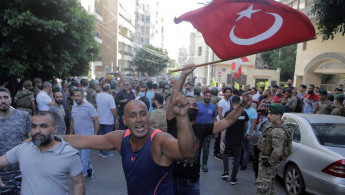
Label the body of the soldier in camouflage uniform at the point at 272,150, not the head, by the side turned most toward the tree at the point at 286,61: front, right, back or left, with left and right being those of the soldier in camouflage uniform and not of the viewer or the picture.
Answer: right

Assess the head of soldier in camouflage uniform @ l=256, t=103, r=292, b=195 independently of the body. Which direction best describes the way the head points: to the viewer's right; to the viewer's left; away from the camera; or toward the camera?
to the viewer's left

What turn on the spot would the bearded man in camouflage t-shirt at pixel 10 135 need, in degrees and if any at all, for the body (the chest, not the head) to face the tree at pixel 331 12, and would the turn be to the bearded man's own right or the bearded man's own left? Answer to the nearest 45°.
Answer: approximately 90° to the bearded man's own left

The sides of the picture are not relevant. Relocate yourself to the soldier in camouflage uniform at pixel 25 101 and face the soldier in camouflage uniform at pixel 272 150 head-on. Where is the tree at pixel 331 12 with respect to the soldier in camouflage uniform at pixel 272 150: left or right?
left

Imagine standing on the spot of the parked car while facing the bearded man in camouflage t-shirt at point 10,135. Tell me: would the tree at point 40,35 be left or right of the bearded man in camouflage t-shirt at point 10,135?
right

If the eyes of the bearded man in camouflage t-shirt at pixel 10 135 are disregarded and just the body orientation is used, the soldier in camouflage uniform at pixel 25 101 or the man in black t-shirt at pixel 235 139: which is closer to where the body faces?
the man in black t-shirt
